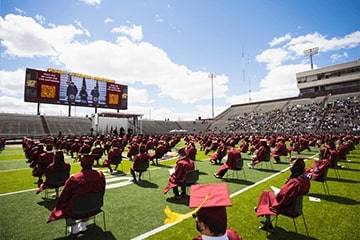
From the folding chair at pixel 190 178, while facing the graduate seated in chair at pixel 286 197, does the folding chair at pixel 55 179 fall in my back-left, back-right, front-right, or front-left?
back-right

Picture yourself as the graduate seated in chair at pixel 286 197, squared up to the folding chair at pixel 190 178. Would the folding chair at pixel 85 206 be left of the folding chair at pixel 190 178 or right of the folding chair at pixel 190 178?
left

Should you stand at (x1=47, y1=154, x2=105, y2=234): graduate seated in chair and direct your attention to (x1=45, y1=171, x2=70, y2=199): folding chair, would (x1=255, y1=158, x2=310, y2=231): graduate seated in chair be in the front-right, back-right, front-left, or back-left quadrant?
back-right

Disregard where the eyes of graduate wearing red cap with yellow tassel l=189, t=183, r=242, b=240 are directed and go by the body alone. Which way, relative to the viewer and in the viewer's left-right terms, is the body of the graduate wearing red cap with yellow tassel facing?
facing away from the viewer and to the left of the viewer

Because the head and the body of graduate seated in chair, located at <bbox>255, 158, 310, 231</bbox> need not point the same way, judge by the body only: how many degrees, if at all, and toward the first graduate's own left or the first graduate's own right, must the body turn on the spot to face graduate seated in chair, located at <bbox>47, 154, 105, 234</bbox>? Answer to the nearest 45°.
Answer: approximately 45° to the first graduate's own left

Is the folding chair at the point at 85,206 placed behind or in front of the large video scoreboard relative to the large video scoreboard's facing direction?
in front

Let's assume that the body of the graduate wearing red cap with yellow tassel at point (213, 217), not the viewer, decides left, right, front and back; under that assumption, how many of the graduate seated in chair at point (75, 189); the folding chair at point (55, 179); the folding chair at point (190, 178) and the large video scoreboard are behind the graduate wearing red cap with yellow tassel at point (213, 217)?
0

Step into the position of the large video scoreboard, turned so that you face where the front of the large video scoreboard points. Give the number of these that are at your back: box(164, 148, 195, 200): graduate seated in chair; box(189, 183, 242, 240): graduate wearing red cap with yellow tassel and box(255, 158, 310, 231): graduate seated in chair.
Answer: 0

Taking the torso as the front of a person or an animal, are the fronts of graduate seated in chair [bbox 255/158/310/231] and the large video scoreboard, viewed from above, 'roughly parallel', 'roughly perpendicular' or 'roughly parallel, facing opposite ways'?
roughly parallel, facing opposite ways

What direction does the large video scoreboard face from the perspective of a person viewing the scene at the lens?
facing the viewer and to the right of the viewer

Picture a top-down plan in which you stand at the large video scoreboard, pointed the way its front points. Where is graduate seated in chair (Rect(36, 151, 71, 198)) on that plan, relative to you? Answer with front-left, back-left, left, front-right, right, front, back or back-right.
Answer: front-right

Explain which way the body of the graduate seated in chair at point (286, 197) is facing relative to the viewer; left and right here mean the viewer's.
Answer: facing to the left of the viewer

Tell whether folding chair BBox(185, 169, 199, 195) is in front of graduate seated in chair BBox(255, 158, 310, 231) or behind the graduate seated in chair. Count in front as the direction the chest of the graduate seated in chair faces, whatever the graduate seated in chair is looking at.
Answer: in front

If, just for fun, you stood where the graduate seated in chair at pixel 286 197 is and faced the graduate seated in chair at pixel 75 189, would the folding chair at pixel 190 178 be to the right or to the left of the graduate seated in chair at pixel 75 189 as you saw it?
right
